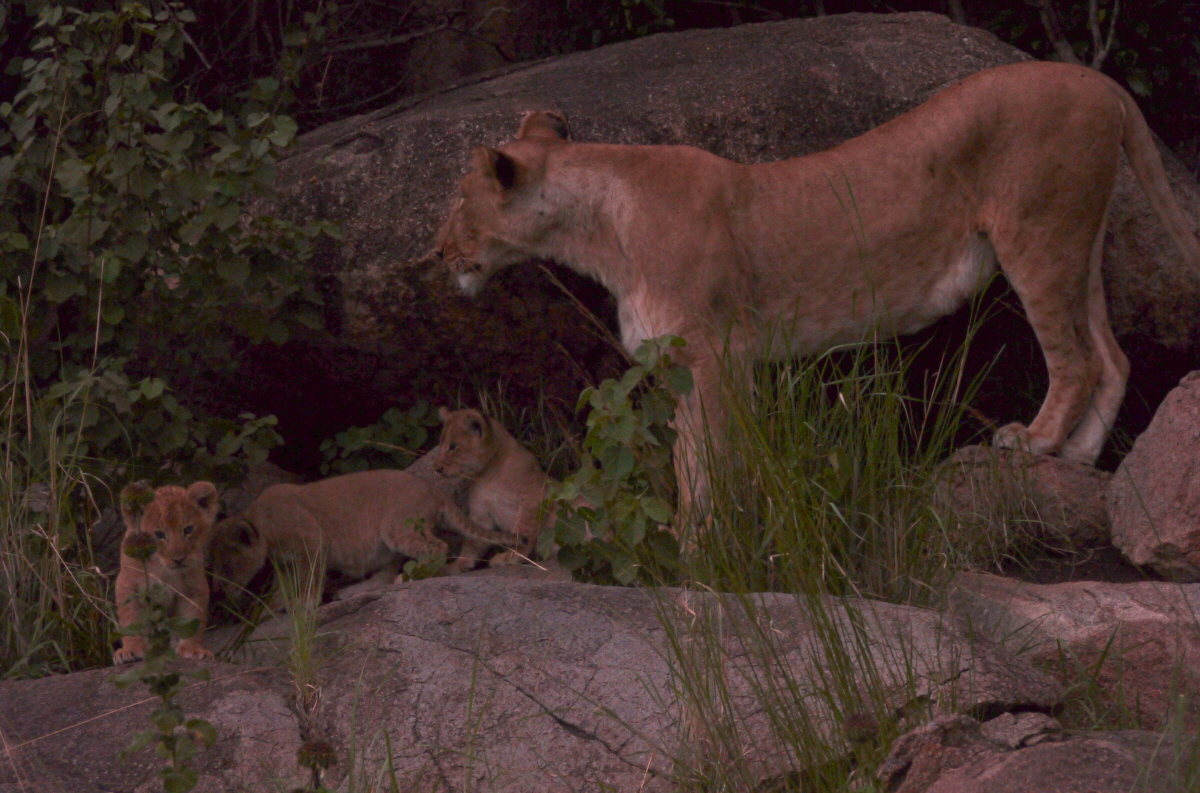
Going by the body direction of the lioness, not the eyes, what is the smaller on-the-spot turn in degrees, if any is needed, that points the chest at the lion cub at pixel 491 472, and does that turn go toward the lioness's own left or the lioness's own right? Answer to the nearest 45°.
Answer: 0° — it already faces it

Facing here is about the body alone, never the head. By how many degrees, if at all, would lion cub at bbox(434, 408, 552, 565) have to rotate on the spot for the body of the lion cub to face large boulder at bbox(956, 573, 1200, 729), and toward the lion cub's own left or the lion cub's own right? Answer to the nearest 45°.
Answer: approximately 135° to the lion cub's own left

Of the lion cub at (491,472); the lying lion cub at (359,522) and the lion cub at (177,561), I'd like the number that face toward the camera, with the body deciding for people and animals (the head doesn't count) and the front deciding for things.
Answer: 1

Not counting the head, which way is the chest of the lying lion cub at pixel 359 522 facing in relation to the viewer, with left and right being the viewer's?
facing to the left of the viewer

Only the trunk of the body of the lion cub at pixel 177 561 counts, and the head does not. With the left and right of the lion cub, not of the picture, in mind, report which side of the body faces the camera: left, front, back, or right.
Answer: front

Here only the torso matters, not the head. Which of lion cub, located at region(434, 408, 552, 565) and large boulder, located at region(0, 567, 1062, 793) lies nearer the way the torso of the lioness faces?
the lion cub

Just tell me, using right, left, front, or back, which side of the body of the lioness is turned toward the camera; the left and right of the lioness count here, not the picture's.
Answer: left

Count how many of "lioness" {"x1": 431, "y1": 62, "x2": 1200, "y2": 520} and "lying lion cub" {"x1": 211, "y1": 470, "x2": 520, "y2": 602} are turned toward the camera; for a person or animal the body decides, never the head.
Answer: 0

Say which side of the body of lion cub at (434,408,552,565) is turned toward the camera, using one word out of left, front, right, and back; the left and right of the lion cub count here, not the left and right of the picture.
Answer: left

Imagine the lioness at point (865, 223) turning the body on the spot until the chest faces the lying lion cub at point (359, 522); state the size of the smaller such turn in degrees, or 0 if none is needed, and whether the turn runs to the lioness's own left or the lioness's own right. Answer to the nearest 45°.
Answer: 0° — it already faces it

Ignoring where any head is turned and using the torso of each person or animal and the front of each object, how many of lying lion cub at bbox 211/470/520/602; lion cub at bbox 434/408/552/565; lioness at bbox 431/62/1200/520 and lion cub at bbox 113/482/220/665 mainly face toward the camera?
1

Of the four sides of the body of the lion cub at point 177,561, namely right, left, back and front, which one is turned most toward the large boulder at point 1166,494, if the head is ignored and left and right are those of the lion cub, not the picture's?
left

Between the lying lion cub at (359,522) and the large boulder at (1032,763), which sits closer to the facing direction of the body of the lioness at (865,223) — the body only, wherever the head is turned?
the lying lion cub

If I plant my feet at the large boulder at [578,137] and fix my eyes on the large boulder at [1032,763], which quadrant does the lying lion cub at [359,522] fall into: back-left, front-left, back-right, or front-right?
front-right

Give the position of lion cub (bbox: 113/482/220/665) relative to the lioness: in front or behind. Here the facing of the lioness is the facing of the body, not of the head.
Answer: in front

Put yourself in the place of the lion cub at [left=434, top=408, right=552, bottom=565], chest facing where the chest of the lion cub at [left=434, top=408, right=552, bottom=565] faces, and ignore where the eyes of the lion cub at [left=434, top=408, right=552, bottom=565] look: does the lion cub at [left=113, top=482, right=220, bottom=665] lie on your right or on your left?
on your left
